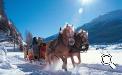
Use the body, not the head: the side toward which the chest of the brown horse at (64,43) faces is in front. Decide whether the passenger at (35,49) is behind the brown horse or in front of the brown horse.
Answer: behind

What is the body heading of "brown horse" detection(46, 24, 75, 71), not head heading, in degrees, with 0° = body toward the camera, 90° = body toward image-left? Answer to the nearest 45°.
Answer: approximately 315°

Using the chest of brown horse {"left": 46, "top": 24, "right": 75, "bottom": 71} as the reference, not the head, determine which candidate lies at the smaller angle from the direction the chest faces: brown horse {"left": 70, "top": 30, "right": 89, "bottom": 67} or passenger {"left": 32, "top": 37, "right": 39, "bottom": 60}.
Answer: the brown horse

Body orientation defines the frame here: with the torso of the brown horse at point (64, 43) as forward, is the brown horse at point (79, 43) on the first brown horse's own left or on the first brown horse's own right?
on the first brown horse's own left
